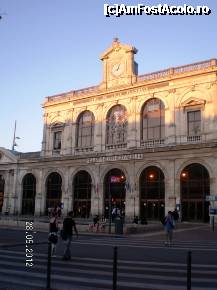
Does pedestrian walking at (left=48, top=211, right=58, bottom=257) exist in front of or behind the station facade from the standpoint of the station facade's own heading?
in front
